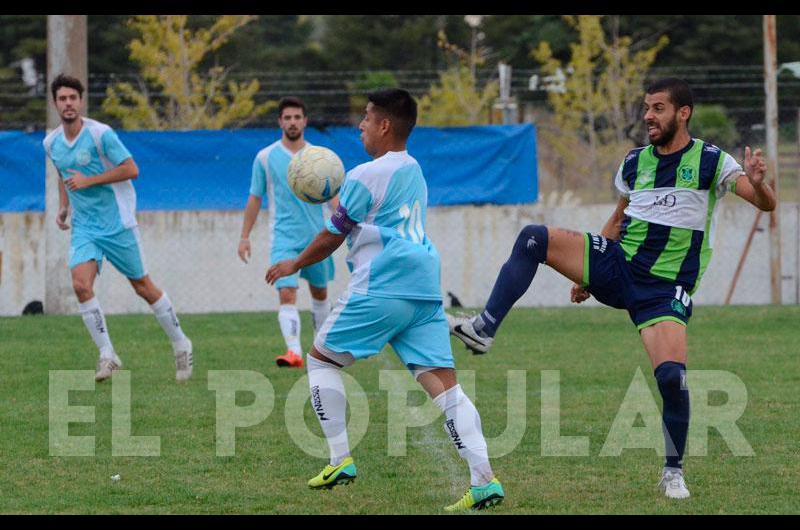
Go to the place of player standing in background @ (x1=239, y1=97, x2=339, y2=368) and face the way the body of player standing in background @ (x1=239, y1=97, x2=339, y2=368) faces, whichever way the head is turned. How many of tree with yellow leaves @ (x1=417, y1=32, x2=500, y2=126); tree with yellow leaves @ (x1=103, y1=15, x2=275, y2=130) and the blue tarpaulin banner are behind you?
3

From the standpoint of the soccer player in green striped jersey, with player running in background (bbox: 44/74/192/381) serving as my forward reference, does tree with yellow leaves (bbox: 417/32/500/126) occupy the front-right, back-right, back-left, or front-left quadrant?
front-right

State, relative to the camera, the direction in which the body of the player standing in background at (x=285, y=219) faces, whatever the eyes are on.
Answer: toward the camera

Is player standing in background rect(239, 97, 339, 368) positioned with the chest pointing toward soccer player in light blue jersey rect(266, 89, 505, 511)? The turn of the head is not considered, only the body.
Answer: yes

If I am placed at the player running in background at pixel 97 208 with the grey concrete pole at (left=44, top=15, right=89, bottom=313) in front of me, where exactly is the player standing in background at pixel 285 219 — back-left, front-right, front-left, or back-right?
front-right

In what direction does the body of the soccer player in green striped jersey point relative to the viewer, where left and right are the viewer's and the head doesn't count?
facing the viewer and to the left of the viewer

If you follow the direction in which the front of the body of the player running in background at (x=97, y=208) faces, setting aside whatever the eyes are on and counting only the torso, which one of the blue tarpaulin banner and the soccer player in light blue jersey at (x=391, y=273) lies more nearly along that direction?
the soccer player in light blue jersey

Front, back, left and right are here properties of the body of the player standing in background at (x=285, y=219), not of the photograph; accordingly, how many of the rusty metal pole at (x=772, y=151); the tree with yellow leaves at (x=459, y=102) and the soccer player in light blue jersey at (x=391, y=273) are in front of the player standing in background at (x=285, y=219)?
1

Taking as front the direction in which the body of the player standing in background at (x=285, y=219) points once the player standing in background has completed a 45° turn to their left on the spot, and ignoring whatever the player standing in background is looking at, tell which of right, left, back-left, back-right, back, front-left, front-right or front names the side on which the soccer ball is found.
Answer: front-right

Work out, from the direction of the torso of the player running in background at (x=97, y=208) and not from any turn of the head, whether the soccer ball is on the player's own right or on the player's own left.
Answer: on the player's own left

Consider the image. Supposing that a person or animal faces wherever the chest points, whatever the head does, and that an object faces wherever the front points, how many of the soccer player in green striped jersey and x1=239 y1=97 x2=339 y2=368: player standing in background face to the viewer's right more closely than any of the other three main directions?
0

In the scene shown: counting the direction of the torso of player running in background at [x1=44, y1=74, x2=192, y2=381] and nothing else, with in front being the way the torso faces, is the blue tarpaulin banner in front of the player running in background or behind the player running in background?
behind
